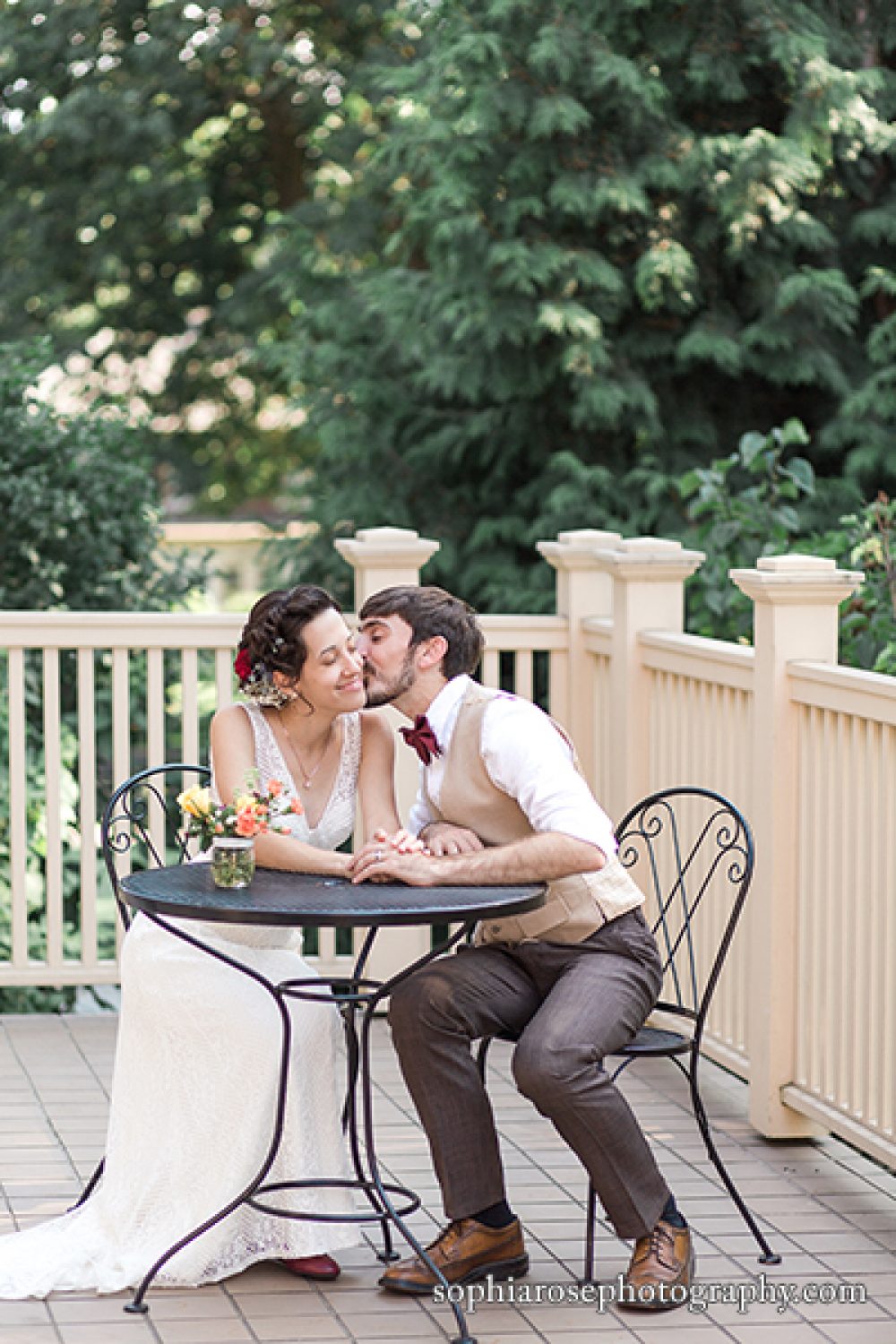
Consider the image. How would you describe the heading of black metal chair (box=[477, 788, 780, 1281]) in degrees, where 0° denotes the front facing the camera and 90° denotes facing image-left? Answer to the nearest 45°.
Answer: approximately 45°

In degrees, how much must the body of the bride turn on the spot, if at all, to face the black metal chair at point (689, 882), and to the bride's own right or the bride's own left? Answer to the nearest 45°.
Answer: approximately 90° to the bride's own left

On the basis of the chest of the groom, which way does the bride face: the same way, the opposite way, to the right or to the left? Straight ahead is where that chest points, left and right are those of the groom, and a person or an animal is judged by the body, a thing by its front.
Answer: to the left

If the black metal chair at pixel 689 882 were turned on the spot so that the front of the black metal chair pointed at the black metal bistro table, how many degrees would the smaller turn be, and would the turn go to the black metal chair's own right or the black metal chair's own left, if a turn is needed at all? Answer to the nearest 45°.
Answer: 0° — it already faces it

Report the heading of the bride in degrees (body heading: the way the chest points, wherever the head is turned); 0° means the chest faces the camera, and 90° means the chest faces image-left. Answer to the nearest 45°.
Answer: approximately 315°

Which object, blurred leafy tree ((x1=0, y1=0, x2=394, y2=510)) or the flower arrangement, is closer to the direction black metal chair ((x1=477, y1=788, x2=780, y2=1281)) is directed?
the flower arrangement

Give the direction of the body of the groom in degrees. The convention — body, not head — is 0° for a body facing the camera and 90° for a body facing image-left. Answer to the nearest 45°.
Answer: approximately 45°

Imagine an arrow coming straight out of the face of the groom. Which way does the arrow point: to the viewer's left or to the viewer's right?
to the viewer's left

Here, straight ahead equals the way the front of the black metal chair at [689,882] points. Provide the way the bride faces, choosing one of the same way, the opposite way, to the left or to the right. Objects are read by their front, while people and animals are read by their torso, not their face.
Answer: to the left

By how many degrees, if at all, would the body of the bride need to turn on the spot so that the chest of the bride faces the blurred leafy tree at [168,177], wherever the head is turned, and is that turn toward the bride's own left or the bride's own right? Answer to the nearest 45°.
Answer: approximately 135° to the bride's own left

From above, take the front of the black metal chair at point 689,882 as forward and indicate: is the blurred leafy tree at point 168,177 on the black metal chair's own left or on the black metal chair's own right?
on the black metal chair's own right

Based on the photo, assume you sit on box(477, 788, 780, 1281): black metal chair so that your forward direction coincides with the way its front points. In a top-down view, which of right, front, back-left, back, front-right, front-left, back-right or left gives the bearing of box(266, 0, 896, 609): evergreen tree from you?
back-right
